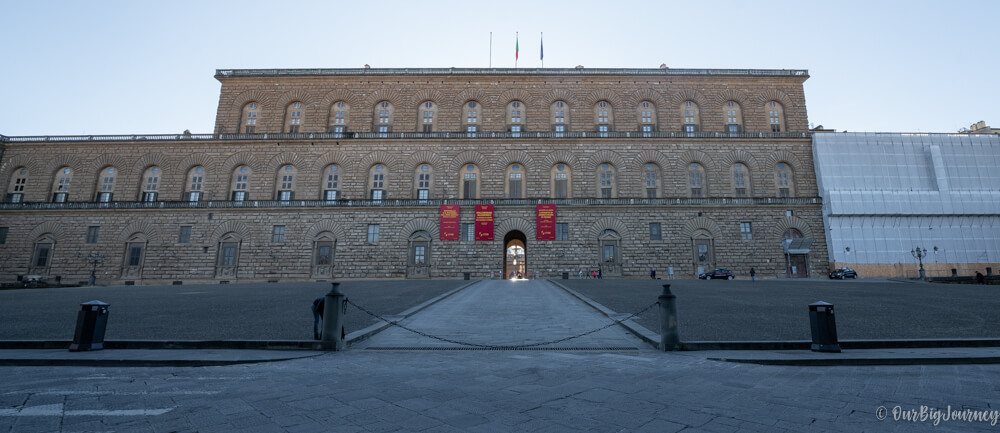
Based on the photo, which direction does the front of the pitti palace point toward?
toward the camera

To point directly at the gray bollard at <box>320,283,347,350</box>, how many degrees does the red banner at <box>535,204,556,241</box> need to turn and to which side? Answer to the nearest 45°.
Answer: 0° — it already faces it

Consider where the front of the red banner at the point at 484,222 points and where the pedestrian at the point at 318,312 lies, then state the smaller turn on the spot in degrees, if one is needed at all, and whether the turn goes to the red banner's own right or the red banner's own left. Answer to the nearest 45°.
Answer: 0° — it already faces them

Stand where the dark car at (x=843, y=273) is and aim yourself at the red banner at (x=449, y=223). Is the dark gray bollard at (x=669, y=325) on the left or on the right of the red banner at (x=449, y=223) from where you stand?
left

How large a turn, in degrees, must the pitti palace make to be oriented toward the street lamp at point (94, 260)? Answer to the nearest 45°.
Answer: approximately 90° to its right

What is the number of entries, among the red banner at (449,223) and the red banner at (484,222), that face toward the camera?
2

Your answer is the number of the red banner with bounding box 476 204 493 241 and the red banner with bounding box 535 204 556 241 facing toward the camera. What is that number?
2

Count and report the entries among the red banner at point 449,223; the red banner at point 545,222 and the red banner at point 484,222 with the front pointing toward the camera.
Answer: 3

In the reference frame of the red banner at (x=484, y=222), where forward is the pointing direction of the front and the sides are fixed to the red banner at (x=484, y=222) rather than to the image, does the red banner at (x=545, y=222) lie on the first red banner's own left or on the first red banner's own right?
on the first red banner's own left

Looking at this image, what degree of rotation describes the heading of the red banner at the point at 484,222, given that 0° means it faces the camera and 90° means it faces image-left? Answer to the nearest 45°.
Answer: approximately 0°

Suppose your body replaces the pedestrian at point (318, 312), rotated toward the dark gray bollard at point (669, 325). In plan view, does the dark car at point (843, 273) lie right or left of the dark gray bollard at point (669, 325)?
left

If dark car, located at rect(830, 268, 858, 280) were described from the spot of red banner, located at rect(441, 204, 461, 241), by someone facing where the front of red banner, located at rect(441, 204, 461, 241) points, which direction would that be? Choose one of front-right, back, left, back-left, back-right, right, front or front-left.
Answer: left

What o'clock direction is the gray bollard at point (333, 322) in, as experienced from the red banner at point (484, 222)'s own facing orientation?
The gray bollard is roughly at 12 o'clock from the red banner.

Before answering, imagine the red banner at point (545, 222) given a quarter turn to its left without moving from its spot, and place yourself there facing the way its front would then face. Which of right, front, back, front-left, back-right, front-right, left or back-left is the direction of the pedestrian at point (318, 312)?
right

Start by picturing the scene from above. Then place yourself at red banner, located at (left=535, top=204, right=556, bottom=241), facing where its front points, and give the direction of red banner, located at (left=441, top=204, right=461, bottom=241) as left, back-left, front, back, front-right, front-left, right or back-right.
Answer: right

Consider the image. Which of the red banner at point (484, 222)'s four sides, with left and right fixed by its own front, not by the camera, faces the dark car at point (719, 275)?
left

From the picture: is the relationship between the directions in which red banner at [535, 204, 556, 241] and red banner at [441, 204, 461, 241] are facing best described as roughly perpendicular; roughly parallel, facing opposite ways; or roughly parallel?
roughly parallel

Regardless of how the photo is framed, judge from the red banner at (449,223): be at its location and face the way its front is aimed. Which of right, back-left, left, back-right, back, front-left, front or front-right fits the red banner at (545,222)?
left
